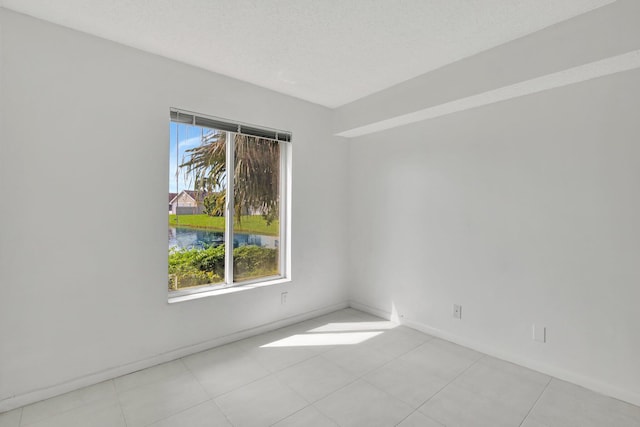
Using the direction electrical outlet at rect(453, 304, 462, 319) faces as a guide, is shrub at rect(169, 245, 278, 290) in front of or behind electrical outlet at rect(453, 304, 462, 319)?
in front

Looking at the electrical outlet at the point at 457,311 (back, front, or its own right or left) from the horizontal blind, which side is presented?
front

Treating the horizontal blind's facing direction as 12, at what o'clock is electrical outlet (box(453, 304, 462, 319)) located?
The electrical outlet is roughly at 11 o'clock from the horizontal blind.

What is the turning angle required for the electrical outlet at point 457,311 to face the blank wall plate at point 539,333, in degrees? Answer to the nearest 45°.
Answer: approximately 90° to its left

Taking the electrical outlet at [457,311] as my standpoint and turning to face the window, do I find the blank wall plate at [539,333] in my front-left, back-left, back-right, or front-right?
back-left

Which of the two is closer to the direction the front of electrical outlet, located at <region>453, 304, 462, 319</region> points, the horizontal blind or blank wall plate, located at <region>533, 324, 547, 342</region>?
the horizontal blind

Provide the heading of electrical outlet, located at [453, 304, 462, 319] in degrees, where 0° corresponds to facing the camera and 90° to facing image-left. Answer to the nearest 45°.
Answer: approximately 45°

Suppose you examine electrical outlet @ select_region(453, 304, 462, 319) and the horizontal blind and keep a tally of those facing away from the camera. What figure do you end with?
0
